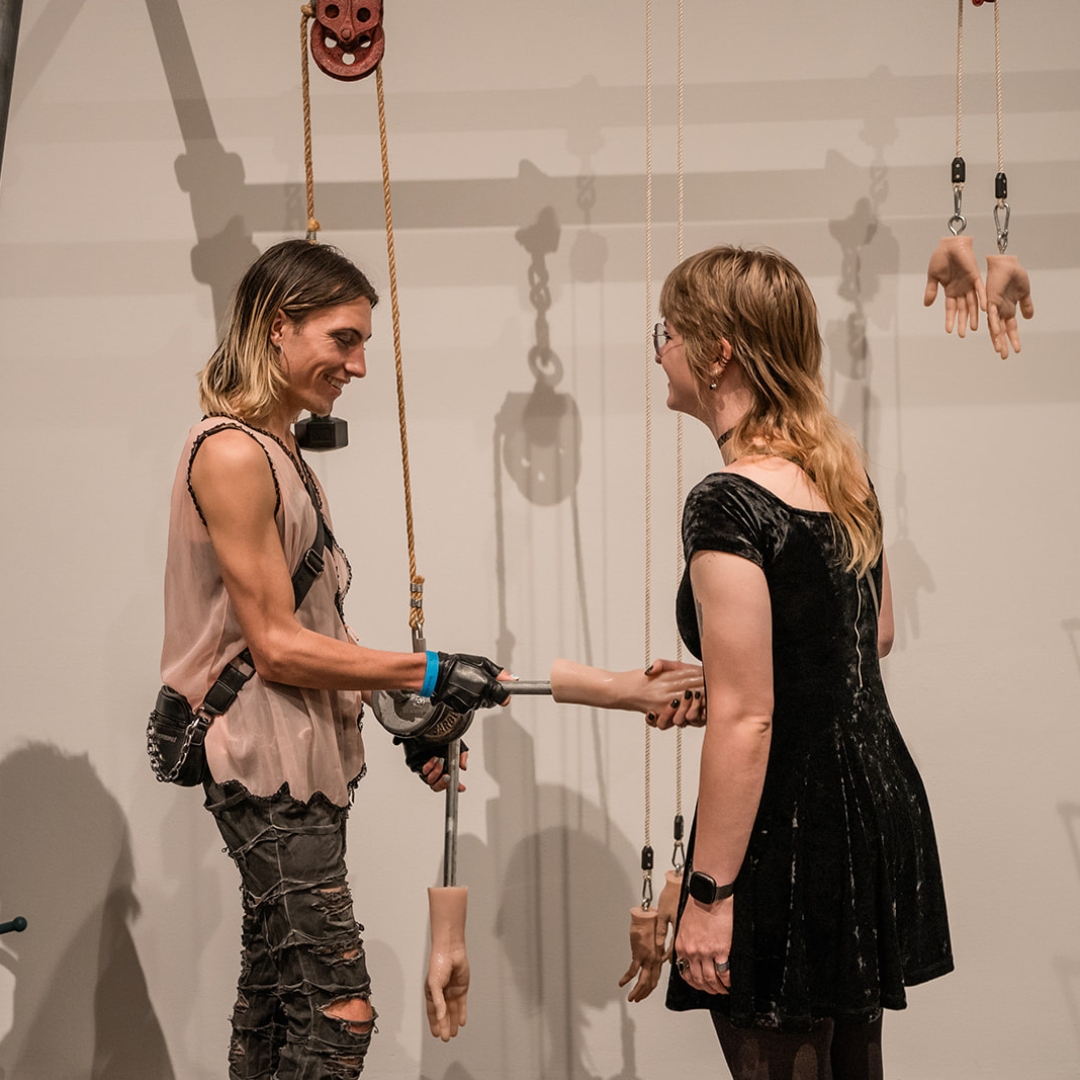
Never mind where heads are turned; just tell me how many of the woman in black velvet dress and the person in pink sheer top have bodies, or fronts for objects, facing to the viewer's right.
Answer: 1

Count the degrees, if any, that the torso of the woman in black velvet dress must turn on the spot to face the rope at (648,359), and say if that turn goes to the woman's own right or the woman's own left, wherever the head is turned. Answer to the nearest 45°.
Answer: approximately 45° to the woman's own right

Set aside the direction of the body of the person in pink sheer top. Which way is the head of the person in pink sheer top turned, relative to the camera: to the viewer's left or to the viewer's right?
to the viewer's right

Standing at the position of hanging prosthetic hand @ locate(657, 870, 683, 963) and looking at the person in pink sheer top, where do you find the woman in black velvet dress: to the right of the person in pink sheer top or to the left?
left

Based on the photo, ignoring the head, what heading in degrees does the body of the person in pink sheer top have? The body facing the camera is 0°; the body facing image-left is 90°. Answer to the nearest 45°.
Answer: approximately 270°

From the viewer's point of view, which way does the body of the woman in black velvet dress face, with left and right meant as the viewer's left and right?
facing away from the viewer and to the left of the viewer
